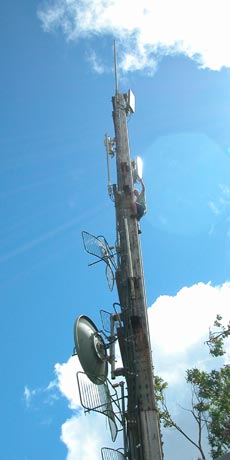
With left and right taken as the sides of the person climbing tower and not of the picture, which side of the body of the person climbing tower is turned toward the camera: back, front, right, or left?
left
